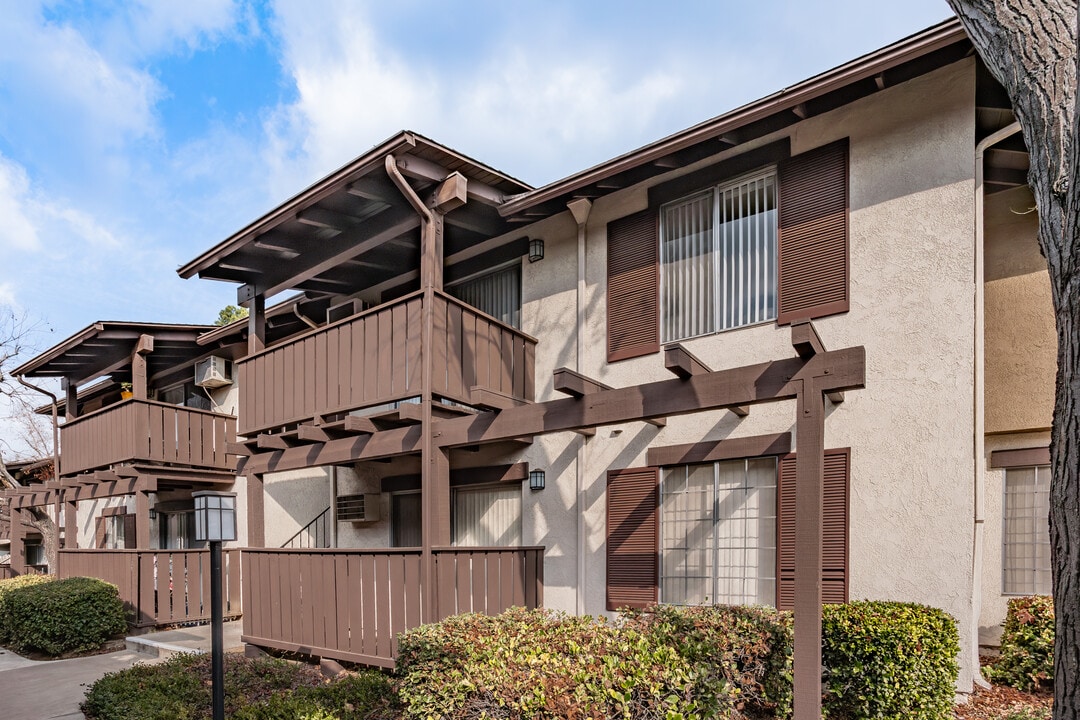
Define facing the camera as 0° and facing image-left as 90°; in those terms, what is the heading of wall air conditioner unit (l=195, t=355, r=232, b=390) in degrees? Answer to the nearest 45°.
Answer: approximately 45°

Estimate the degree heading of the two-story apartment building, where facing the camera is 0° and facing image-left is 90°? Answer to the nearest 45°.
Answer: approximately 45°

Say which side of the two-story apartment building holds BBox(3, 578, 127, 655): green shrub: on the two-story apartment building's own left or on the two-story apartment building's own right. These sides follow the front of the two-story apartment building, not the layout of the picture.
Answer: on the two-story apartment building's own right

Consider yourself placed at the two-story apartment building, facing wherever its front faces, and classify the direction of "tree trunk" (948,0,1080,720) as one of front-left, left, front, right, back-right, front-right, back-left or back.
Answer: front-left
